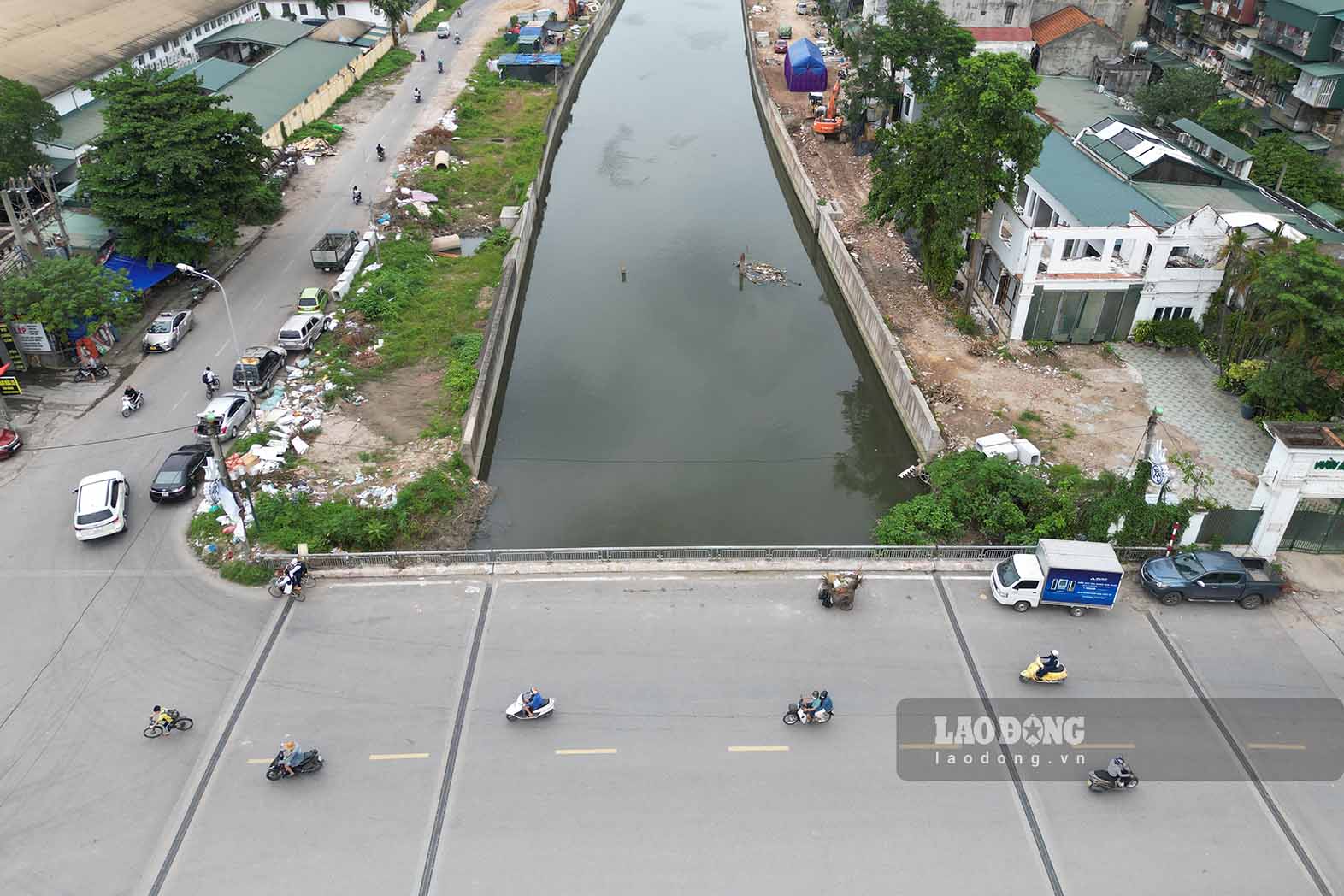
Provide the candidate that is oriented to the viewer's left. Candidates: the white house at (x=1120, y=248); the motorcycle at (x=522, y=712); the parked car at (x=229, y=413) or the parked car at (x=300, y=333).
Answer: the motorcycle

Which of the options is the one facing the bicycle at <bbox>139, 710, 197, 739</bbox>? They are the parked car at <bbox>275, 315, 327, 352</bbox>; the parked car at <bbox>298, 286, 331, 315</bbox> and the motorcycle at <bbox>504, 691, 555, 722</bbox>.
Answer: the motorcycle at <bbox>504, 691, 555, 722</bbox>

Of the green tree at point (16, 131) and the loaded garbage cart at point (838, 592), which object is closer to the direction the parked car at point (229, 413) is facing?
the green tree

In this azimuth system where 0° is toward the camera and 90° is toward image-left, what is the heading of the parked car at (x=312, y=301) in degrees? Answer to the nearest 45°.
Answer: approximately 225°

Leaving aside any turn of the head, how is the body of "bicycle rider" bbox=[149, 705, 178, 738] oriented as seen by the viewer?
to the viewer's left

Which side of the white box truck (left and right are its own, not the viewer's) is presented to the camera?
left

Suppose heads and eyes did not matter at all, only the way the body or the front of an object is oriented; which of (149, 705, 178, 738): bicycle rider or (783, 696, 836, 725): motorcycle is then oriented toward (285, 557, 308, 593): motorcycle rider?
the motorcycle

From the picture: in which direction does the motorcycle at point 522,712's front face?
to the viewer's left

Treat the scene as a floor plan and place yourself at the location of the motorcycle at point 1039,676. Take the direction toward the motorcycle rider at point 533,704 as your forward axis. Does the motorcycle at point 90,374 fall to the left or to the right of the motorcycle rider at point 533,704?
right

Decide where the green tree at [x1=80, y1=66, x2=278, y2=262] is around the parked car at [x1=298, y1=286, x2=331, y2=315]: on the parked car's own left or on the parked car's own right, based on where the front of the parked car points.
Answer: on the parked car's own left

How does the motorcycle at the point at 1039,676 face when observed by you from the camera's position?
facing to the left of the viewer
